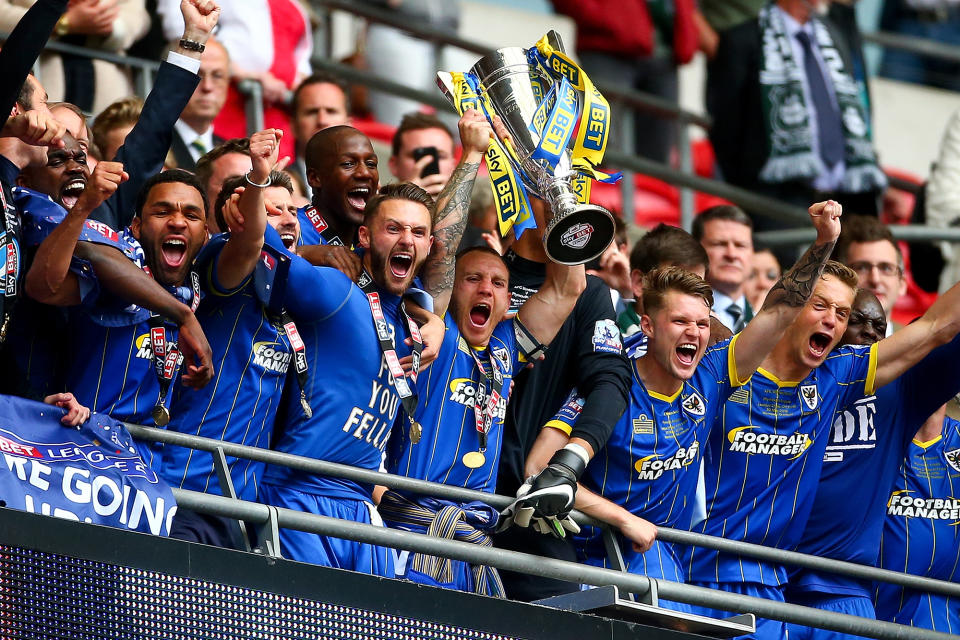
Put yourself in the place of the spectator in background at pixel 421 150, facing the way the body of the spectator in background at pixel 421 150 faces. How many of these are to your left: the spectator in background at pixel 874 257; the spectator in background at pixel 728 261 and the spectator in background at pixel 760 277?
3

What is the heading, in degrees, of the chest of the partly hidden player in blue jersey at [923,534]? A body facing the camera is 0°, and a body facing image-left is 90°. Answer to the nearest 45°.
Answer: approximately 0°

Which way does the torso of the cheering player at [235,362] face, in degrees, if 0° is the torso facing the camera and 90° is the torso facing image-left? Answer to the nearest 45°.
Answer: approximately 315°

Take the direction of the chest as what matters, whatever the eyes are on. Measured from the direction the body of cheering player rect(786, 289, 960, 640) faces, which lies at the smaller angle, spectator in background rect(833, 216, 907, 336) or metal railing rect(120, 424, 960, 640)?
the metal railing

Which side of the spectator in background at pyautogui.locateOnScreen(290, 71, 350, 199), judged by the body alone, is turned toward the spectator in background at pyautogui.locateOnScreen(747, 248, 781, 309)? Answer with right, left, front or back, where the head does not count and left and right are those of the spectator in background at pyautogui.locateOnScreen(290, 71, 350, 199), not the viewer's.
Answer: left

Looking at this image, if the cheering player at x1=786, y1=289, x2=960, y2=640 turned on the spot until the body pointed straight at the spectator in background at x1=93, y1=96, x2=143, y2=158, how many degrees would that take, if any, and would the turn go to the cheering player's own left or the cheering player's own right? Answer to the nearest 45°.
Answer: approximately 45° to the cheering player's own right

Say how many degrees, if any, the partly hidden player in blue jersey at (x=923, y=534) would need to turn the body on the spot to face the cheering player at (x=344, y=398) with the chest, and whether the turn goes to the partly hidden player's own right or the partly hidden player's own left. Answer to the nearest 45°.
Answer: approximately 45° to the partly hidden player's own right

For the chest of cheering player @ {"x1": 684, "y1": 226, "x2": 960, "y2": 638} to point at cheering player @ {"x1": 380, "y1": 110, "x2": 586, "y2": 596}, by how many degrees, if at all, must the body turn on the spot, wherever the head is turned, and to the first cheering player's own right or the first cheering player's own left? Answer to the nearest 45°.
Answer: approximately 45° to the first cheering player's own right

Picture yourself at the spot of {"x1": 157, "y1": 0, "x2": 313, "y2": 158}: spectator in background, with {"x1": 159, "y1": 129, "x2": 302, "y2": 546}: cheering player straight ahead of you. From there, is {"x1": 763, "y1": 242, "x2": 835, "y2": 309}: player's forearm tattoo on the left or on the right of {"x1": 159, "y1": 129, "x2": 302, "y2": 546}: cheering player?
left

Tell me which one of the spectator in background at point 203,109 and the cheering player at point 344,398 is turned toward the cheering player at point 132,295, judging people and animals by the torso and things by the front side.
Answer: the spectator in background

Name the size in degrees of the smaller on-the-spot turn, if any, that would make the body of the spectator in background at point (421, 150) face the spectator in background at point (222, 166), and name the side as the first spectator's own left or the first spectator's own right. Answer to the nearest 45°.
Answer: approximately 45° to the first spectator's own right
